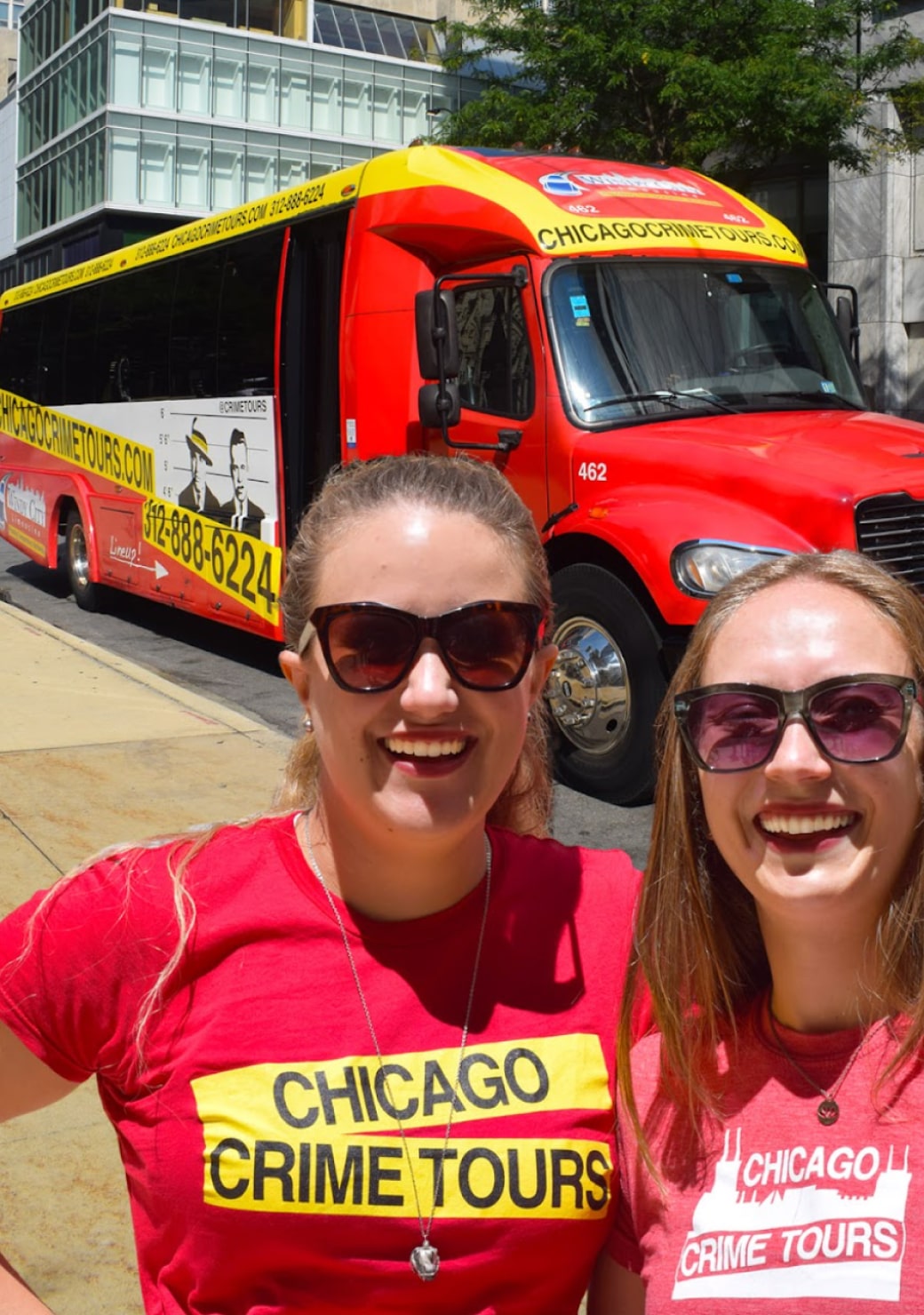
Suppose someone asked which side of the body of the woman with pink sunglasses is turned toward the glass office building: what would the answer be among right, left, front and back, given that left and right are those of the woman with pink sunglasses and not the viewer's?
back

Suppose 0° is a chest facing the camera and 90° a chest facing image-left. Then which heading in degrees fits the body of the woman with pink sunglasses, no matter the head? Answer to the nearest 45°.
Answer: approximately 0°

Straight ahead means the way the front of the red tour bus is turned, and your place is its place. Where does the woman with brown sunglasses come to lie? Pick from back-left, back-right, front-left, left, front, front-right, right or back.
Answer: front-right

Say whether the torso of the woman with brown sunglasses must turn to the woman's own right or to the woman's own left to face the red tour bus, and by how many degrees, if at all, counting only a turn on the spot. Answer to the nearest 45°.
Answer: approximately 180°

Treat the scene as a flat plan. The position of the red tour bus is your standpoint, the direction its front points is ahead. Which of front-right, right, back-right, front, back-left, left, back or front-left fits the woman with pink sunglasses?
front-right

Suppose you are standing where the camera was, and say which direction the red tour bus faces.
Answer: facing the viewer and to the right of the viewer

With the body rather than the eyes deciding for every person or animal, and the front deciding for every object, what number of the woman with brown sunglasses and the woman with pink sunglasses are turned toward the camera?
2
